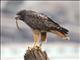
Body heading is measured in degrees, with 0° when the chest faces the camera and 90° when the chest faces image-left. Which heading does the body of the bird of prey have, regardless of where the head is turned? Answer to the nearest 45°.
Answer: approximately 90°
